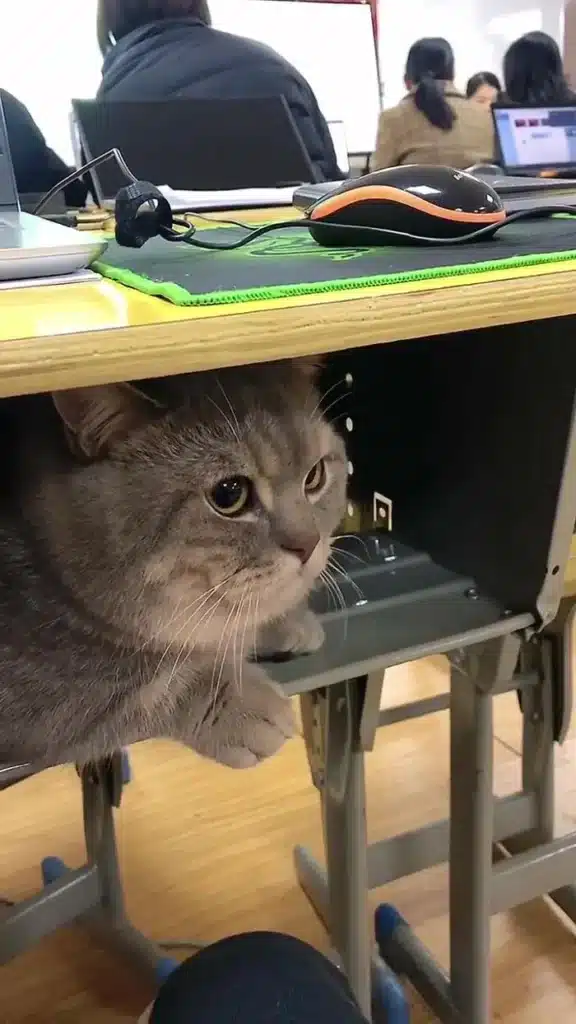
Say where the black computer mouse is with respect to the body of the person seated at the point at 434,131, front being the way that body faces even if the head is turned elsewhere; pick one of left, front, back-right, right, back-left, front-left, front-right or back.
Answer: back

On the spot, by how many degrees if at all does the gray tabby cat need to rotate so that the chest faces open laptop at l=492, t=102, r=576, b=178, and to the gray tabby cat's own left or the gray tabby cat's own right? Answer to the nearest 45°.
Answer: approximately 90° to the gray tabby cat's own left

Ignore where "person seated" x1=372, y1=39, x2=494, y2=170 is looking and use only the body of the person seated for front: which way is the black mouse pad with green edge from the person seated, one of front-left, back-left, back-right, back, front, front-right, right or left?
back

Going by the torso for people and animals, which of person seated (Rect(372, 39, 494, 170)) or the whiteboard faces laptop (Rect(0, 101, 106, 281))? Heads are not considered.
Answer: the whiteboard

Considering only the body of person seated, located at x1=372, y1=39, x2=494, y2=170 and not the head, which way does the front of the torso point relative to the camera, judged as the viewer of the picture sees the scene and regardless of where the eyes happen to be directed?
away from the camera

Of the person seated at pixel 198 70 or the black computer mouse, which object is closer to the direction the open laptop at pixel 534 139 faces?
the black computer mouse

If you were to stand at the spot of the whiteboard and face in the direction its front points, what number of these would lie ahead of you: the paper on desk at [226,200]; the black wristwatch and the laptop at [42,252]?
3

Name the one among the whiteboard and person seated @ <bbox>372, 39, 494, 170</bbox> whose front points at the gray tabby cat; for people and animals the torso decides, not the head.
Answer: the whiteboard
